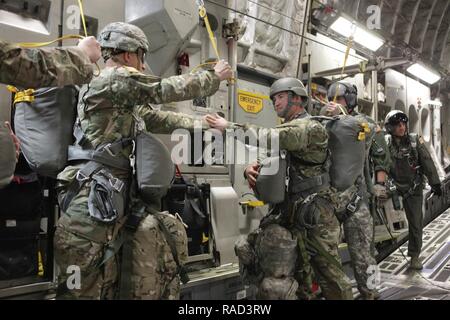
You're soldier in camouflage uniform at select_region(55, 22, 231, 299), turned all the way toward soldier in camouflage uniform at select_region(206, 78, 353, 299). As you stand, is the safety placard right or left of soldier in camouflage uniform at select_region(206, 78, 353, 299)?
left

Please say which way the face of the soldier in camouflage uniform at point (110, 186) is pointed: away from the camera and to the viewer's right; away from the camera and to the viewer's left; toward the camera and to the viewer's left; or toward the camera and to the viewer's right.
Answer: away from the camera and to the viewer's right

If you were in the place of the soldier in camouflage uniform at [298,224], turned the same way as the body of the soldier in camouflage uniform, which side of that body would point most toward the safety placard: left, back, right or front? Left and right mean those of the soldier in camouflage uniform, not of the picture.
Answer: right

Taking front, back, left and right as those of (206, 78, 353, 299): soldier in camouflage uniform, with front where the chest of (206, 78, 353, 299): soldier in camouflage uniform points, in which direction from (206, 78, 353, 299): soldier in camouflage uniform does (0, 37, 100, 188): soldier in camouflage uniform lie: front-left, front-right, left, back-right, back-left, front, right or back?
front-left

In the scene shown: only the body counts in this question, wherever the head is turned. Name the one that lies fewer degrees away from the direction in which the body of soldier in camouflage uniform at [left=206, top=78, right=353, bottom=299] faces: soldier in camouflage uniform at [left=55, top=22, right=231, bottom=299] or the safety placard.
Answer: the soldier in camouflage uniform

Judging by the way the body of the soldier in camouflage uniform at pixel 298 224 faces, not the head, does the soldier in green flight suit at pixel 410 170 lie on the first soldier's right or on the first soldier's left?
on the first soldier's right

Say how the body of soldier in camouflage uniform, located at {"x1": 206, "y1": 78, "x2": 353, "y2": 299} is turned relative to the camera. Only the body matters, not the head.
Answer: to the viewer's left

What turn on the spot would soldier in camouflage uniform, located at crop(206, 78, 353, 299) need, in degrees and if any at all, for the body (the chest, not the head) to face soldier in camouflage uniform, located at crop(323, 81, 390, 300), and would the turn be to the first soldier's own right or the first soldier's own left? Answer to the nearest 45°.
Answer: approximately 135° to the first soldier's own right
